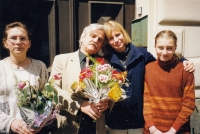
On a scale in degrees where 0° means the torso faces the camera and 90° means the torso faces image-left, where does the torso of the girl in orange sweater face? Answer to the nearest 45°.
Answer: approximately 0°

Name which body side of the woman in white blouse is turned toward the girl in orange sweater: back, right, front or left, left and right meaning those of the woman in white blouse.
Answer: left

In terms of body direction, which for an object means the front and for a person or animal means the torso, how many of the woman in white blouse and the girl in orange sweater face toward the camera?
2

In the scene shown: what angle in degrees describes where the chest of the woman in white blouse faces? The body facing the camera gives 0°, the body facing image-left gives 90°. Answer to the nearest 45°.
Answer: approximately 0°

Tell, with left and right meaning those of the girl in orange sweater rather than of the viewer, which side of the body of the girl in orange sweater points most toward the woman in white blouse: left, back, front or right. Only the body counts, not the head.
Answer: right
